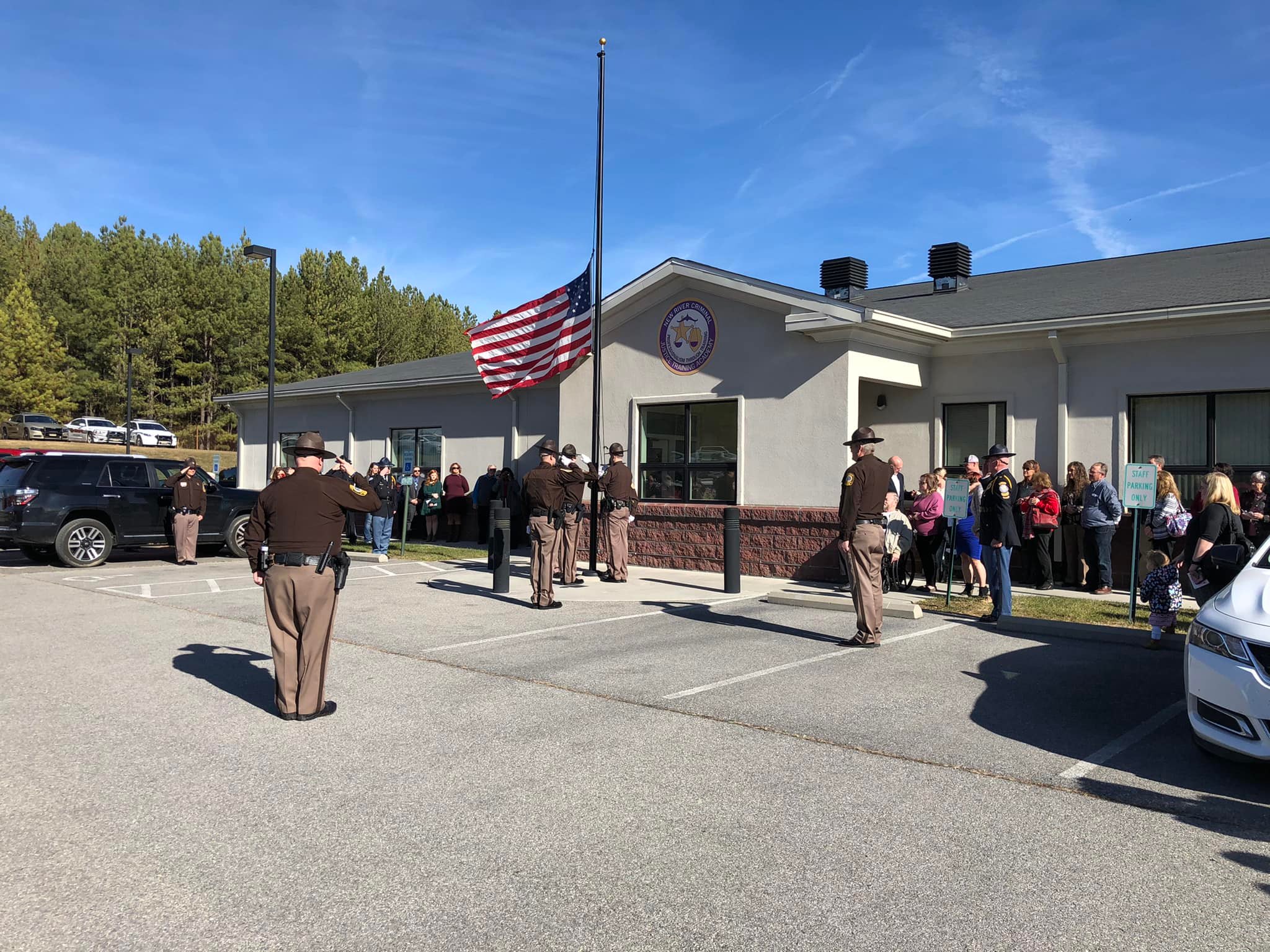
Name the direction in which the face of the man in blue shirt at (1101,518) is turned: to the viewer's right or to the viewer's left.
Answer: to the viewer's left

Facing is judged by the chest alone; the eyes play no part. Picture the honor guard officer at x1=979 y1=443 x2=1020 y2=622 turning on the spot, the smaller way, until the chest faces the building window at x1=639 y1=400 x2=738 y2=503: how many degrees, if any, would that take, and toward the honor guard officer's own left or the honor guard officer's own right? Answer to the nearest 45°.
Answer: approximately 45° to the honor guard officer's own right

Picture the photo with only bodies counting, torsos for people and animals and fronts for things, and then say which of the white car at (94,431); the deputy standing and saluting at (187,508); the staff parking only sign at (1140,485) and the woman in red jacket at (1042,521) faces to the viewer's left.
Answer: the woman in red jacket

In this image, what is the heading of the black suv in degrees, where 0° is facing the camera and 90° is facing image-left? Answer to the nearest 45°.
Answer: approximately 225°

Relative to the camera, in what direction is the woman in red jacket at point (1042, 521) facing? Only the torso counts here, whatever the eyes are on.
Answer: to the viewer's left

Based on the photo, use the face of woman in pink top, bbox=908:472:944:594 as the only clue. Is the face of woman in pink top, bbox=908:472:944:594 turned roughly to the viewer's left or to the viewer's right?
to the viewer's left

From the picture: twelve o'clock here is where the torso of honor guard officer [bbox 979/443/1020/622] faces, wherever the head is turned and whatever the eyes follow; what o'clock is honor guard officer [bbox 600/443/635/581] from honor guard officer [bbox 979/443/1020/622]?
honor guard officer [bbox 600/443/635/581] is roughly at 1 o'clock from honor guard officer [bbox 979/443/1020/622].

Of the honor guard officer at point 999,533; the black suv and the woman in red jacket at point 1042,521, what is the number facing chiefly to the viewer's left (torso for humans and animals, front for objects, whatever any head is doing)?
2

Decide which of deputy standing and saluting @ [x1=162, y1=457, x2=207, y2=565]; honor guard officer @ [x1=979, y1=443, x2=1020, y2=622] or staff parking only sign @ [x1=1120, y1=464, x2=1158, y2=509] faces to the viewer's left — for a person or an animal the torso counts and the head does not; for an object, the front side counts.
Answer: the honor guard officer
